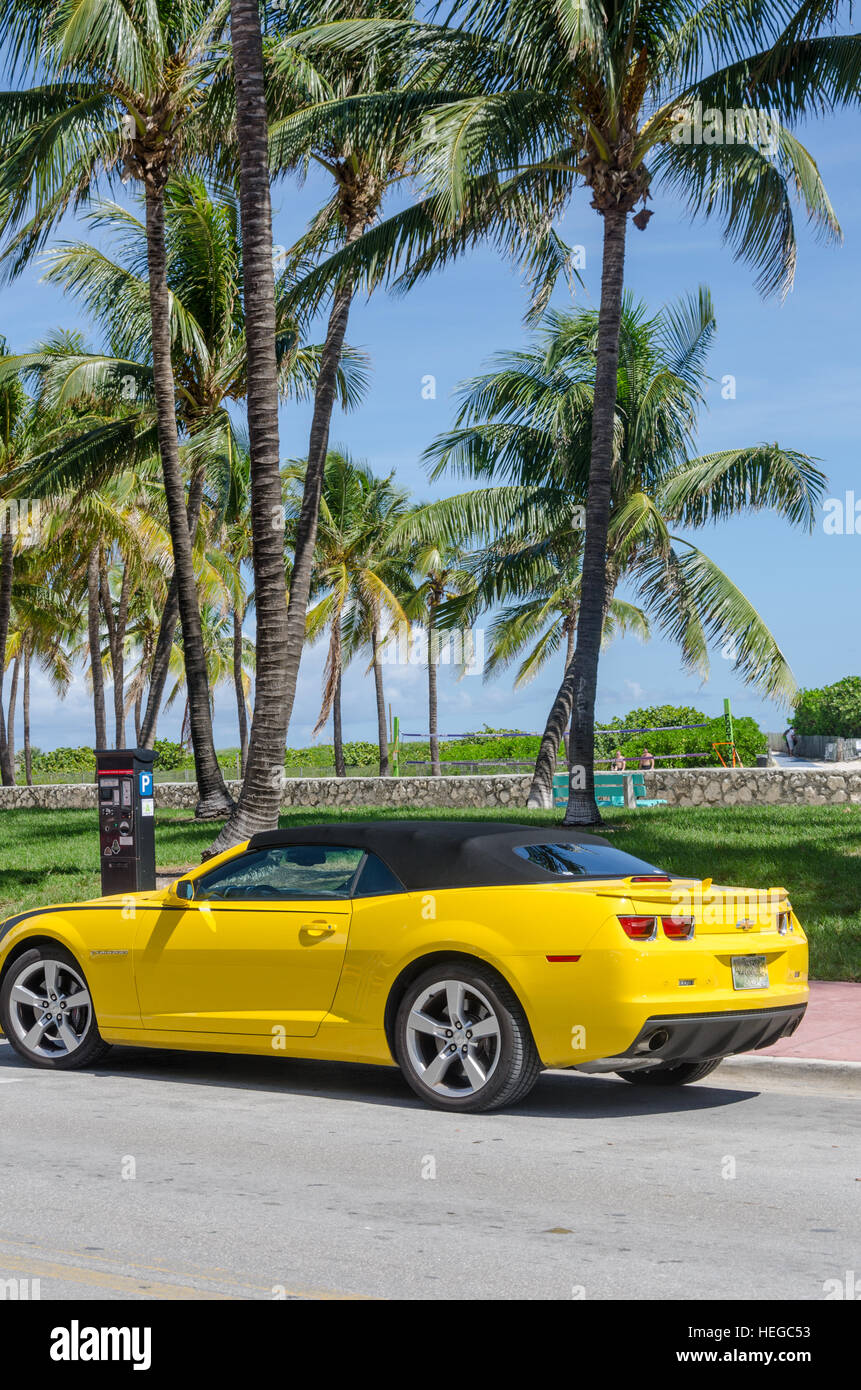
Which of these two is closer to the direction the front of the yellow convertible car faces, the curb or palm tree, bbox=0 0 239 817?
the palm tree

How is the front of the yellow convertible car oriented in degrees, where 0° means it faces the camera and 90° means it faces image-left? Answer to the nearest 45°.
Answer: approximately 135°

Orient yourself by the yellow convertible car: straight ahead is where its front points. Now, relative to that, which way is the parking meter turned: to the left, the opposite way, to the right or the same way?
to the left

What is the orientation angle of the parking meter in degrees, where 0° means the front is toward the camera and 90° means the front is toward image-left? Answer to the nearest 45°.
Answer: approximately 45°

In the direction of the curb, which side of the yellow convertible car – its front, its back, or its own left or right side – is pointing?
back

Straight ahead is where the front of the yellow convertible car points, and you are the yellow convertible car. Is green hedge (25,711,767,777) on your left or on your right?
on your right

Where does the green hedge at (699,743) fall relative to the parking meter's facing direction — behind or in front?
behind

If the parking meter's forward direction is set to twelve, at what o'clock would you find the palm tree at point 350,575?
The palm tree is roughly at 5 o'clock from the parking meter.

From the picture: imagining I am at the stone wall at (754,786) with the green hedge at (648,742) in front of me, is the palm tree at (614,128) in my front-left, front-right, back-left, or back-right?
back-left

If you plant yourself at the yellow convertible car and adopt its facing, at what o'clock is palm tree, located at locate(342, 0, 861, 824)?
The palm tree is roughly at 2 o'clock from the yellow convertible car.

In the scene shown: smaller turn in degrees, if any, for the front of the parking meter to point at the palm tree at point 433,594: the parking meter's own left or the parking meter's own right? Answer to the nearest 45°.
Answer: approximately 135° to the parking meter's own right
